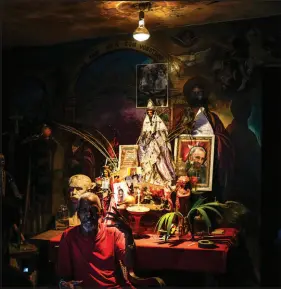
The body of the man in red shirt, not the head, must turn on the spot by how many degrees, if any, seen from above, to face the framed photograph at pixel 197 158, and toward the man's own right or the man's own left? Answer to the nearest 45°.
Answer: approximately 90° to the man's own left

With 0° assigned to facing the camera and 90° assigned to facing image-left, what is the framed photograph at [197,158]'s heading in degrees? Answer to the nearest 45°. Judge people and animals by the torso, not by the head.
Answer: approximately 0°

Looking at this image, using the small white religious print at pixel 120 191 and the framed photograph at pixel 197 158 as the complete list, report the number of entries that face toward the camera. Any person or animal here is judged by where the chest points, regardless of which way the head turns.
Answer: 2
